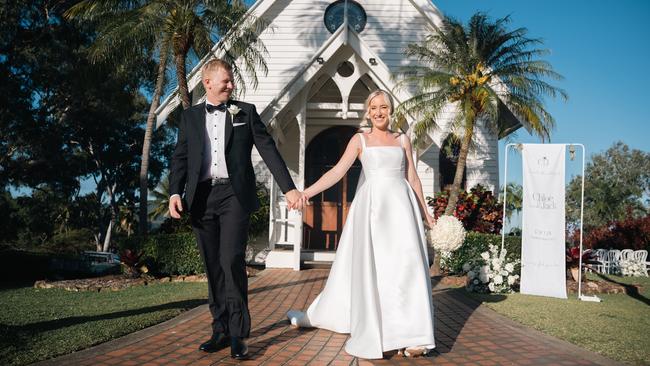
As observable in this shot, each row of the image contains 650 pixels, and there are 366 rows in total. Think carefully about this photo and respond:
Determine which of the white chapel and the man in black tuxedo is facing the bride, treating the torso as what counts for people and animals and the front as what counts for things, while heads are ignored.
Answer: the white chapel

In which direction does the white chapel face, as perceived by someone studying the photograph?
facing the viewer

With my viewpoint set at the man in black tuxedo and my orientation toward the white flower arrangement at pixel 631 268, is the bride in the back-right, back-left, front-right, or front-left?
front-right

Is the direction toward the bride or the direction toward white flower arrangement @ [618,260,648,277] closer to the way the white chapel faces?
the bride

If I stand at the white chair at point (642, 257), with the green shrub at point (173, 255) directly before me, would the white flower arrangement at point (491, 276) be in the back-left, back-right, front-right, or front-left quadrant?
front-left

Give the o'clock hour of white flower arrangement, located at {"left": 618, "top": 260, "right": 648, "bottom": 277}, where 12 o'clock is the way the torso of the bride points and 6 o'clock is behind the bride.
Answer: The white flower arrangement is roughly at 7 o'clock from the bride.

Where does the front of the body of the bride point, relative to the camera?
toward the camera

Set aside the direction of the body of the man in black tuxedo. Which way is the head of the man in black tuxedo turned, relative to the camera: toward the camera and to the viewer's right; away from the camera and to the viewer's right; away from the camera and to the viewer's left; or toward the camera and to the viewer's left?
toward the camera and to the viewer's right

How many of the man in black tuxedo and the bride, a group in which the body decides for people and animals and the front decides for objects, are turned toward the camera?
2

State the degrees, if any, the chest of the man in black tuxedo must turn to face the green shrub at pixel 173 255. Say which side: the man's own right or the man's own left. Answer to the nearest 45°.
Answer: approximately 180°
